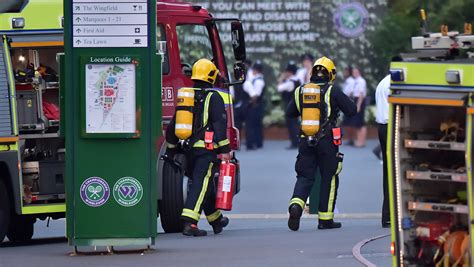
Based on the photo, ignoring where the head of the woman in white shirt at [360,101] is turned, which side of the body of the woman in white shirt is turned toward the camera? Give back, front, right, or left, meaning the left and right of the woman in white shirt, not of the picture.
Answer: left

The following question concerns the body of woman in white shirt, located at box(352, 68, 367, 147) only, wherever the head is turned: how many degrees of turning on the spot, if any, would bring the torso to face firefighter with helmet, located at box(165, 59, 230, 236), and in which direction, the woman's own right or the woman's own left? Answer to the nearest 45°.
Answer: approximately 90° to the woman's own left

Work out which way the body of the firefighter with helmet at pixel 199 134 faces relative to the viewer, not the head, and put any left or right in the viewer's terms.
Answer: facing away from the viewer and to the right of the viewer

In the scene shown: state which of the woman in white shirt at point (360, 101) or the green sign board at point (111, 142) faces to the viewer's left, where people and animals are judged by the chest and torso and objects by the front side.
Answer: the woman in white shirt

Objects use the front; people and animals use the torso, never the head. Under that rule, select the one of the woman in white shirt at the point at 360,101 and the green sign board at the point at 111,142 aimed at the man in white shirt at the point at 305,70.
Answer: the woman in white shirt at the point at 360,101

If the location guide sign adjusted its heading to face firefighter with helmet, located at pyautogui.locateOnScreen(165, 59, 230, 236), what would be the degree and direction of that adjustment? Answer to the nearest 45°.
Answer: approximately 135° to its left

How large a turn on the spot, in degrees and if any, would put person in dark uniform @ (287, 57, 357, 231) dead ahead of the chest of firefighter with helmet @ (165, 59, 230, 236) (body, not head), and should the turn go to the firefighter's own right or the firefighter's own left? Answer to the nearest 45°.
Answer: approximately 45° to the firefighter's own right

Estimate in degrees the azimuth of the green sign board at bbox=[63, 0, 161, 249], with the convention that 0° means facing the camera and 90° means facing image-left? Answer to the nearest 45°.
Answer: approximately 0°

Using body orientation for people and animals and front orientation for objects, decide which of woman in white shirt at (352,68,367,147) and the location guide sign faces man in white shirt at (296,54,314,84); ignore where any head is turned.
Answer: woman in white shirt at (352,68,367,147)
